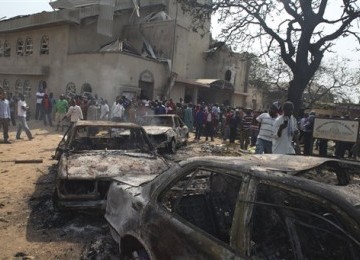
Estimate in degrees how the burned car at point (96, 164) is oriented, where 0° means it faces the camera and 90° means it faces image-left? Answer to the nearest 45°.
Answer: approximately 0°

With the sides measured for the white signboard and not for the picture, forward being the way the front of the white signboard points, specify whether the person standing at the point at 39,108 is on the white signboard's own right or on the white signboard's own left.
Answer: on the white signboard's own right

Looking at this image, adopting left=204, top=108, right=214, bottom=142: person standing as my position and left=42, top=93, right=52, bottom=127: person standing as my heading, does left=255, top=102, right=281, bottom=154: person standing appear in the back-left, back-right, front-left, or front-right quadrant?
back-left

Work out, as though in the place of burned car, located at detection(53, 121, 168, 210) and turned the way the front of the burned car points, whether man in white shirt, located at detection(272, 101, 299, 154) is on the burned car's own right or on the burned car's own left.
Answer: on the burned car's own left

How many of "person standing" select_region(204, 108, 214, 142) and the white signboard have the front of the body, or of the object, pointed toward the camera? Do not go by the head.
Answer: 2

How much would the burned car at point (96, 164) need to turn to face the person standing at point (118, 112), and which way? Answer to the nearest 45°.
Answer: approximately 180°

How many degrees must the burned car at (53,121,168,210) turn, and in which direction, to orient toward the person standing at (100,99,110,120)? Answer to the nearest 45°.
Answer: approximately 180°

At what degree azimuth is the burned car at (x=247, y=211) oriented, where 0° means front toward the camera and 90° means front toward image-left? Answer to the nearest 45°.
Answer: approximately 315°
